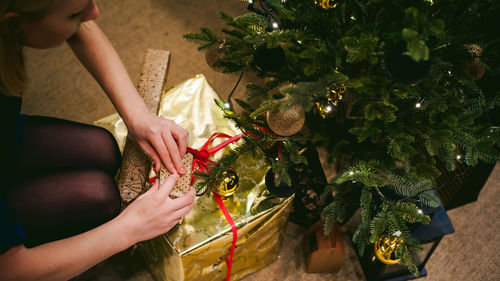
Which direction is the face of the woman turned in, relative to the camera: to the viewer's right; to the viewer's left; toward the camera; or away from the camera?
to the viewer's right

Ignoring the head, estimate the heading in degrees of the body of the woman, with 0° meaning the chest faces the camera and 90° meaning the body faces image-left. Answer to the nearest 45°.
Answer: approximately 270°
